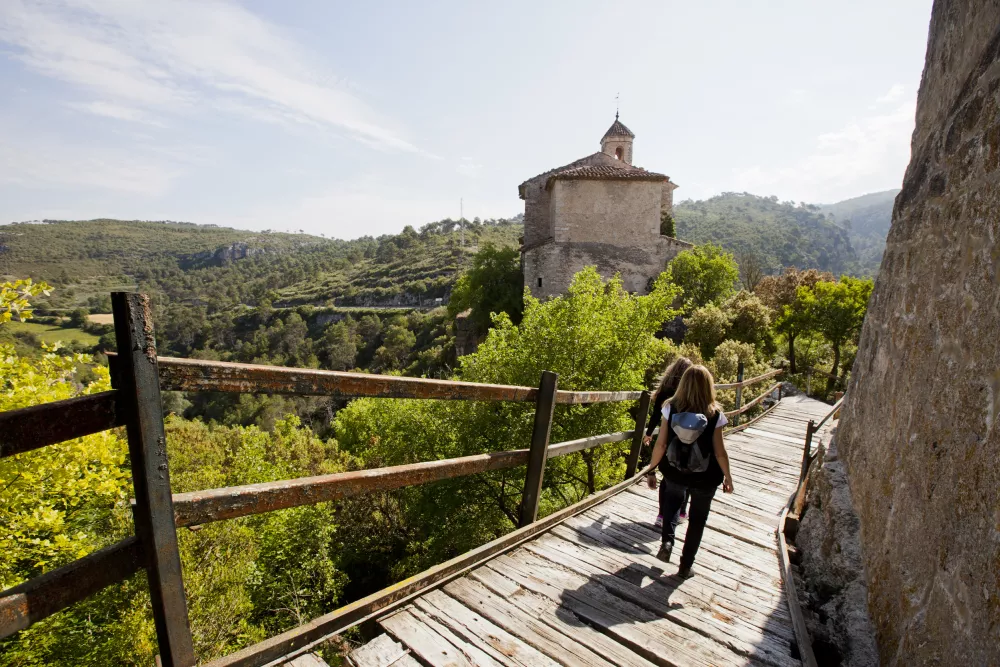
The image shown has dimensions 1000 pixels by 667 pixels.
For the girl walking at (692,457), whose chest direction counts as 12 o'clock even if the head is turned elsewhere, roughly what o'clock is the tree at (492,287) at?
The tree is roughly at 11 o'clock from the girl walking.

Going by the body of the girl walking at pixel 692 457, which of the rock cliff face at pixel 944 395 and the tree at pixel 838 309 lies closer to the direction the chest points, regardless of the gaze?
the tree

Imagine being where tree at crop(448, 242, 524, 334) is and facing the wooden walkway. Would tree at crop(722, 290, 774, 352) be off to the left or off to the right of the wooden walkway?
left

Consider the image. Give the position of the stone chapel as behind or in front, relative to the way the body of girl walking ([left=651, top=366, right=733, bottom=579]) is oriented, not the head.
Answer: in front

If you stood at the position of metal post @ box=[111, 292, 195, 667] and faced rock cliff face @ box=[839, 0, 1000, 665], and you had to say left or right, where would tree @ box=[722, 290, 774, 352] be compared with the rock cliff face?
left

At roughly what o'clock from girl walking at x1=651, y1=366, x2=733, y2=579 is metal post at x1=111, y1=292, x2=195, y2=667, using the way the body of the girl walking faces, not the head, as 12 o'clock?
The metal post is roughly at 7 o'clock from the girl walking.

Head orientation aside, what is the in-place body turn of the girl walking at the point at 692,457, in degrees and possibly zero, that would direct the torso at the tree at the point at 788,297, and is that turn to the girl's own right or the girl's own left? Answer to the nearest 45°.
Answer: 0° — they already face it

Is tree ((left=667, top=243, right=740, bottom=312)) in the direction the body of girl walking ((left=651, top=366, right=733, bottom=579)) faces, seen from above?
yes

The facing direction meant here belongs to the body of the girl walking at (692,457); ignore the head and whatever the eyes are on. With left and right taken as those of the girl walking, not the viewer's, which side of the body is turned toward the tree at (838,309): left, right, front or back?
front

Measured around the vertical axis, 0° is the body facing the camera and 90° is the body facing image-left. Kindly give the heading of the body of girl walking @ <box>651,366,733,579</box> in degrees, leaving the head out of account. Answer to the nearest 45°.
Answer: approximately 180°

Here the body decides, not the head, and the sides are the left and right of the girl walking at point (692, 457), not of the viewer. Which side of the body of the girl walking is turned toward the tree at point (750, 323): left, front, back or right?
front

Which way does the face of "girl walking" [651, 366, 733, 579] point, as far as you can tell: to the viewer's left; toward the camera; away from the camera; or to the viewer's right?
away from the camera

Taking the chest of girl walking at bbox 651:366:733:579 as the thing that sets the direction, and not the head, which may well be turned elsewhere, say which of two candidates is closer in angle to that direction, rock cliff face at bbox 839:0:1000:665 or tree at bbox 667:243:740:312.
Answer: the tree

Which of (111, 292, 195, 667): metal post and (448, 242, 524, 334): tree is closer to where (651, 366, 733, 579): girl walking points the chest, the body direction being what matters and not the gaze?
the tree

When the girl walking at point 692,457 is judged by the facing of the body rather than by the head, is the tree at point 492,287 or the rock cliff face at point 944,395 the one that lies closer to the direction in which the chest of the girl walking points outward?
the tree
